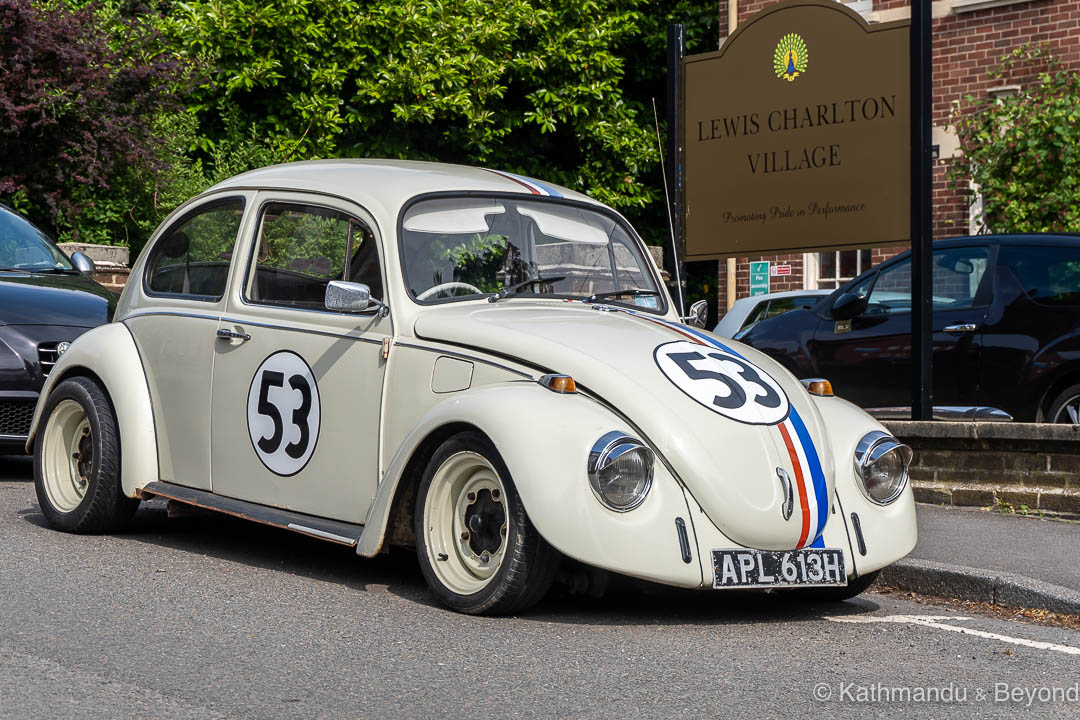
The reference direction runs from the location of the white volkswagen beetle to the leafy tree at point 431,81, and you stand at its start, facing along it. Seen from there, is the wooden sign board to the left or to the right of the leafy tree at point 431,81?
right

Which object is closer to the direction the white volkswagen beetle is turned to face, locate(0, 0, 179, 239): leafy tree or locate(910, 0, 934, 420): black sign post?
the black sign post

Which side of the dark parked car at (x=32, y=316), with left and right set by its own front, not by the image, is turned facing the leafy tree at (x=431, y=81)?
left

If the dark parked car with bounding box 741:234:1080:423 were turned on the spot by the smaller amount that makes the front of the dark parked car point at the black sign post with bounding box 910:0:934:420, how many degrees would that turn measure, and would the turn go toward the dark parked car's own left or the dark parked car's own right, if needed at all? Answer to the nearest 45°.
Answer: approximately 90° to the dark parked car's own left

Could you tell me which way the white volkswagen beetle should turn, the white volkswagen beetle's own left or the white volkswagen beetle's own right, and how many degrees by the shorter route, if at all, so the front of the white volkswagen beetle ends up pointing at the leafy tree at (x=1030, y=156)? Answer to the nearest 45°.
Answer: approximately 90° to the white volkswagen beetle's own left

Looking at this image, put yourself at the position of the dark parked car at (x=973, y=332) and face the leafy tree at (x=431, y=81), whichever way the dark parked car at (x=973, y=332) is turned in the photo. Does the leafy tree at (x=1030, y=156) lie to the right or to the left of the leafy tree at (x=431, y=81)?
right

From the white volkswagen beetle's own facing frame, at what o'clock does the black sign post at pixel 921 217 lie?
The black sign post is roughly at 9 o'clock from the white volkswagen beetle.

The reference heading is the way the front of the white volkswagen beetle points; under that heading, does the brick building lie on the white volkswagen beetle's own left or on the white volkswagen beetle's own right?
on the white volkswagen beetle's own left

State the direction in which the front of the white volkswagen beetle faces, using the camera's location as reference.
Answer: facing the viewer and to the right of the viewer

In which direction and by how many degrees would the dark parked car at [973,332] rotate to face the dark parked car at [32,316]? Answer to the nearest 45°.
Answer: approximately 45° to its left

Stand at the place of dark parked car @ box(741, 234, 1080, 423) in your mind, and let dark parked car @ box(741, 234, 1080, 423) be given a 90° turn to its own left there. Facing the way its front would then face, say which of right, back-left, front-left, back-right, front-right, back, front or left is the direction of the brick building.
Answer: back

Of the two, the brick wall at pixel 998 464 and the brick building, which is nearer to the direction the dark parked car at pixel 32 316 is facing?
the brick wall

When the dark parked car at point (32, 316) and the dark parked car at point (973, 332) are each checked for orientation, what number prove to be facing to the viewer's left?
1

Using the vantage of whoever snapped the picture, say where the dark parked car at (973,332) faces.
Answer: facing to the left of the viewer
